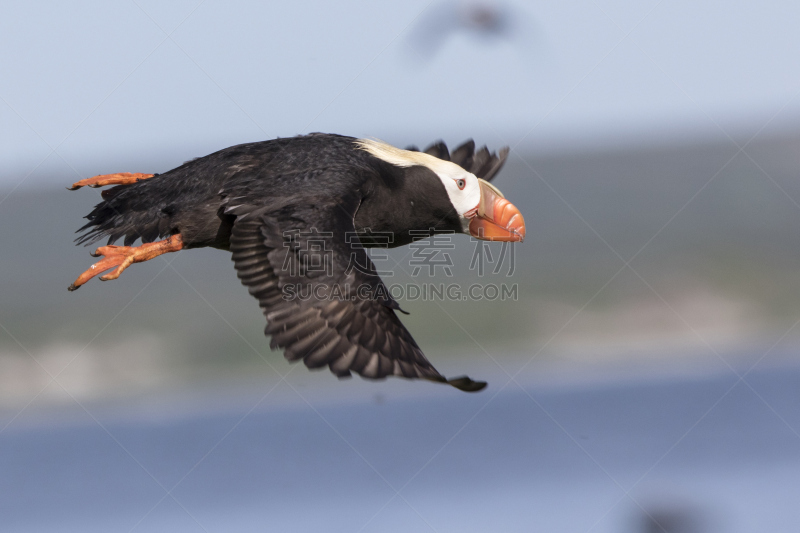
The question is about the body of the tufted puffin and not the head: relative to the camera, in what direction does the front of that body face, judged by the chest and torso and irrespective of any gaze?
to the viewer's right
